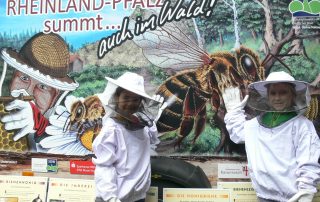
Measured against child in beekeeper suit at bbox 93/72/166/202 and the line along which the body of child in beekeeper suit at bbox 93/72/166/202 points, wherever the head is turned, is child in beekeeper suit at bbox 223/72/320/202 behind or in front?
in front

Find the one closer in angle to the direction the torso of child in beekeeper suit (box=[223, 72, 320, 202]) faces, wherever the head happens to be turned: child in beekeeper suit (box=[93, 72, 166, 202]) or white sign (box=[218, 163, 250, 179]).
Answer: the child in beekeeper suit

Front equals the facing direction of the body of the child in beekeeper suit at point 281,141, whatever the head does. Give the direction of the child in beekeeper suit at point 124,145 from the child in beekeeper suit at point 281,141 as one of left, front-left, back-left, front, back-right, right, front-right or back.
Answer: right

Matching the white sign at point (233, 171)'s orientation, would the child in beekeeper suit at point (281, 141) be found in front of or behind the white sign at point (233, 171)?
in front

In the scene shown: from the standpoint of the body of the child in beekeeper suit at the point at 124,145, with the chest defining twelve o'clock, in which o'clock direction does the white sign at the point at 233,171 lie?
The white sign is roughly at 10 o'clock from the child in beekeeper suit.

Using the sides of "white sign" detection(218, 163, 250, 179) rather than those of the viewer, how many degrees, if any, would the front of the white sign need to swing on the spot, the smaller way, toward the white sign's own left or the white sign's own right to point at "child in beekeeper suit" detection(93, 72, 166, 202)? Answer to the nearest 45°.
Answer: approximately 45° to the white sign's own right

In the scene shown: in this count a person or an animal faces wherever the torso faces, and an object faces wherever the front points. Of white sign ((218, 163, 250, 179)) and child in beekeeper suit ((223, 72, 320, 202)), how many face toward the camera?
2
